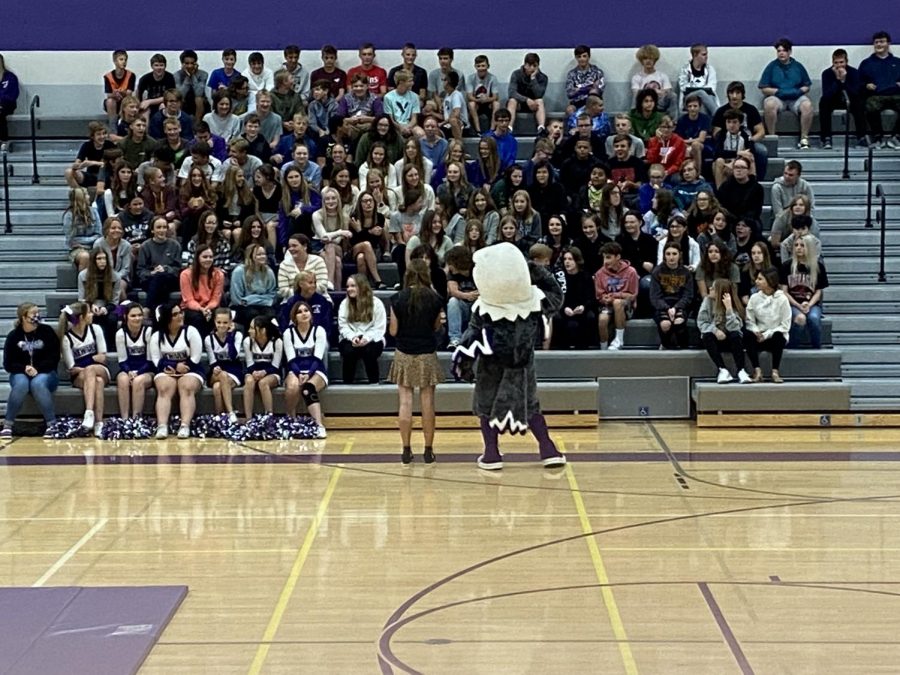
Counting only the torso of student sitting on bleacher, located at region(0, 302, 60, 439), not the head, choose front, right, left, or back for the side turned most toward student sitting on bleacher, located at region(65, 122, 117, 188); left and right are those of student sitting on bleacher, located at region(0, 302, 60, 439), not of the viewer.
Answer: back

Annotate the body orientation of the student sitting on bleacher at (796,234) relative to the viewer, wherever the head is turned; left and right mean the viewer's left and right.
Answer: facing the viewer

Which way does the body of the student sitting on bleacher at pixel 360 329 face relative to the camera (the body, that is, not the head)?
toward the camera

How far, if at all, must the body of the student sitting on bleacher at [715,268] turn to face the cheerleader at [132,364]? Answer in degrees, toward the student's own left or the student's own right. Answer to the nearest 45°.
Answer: approximately 90° to the student's own right

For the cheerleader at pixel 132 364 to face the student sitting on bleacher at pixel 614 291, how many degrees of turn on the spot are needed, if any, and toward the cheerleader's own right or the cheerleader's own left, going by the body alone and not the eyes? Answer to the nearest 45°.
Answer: approximately 90° to the cheerleader's own left

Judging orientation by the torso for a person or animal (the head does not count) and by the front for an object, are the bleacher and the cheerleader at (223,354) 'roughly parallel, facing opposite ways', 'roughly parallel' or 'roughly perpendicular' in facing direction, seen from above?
roughly parallel

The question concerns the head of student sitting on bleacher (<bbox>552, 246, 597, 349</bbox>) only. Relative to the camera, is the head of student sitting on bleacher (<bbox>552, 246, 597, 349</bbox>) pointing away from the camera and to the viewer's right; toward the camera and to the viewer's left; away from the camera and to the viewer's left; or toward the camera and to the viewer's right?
toward the camera and to the viewer's left

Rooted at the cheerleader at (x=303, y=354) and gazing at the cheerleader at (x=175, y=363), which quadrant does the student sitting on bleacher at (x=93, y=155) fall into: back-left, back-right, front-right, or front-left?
front-right

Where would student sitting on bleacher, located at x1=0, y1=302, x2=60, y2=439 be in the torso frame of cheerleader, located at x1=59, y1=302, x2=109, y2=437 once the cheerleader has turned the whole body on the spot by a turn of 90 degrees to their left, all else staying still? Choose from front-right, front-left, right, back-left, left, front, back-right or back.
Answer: back

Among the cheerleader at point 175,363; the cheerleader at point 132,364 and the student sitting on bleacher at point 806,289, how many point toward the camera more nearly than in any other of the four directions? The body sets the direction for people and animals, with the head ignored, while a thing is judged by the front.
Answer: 3

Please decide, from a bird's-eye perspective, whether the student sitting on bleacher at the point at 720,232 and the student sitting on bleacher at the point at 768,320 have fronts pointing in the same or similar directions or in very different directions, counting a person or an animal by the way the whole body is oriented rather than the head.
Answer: same or similar directions

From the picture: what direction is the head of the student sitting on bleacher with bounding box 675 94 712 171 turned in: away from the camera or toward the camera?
toward the camera

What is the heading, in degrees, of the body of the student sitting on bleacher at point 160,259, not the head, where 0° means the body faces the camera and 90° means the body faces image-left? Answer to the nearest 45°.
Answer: approximately 0°

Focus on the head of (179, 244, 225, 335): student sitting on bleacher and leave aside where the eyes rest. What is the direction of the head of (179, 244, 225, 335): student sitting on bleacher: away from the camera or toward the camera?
toward the camera

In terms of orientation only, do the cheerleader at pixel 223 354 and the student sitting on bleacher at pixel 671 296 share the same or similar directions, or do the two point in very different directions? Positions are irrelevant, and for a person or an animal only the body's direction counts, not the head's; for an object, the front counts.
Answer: same or similar directions

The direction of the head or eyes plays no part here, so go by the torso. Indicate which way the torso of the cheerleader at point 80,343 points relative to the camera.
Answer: toward the camera

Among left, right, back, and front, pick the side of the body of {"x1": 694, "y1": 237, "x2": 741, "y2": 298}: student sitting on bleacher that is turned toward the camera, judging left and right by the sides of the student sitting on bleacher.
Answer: front

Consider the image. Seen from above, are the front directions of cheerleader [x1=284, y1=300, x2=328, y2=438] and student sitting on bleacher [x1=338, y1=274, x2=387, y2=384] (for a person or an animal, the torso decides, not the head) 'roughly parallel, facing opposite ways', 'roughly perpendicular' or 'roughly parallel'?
roughly parallel
